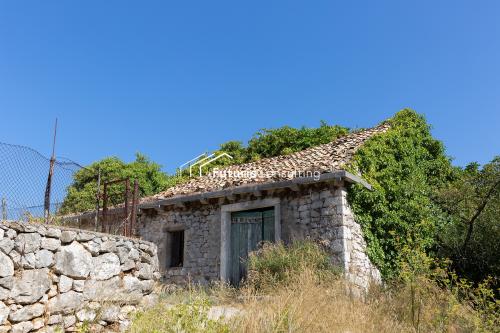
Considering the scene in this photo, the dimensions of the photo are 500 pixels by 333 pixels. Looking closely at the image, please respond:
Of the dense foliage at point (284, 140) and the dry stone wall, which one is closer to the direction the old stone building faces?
the dry stone wall

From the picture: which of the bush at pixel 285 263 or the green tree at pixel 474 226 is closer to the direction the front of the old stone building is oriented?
the bush

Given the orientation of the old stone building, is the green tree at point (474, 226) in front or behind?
behind

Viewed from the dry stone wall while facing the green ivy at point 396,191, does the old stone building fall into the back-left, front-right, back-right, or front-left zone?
front-left

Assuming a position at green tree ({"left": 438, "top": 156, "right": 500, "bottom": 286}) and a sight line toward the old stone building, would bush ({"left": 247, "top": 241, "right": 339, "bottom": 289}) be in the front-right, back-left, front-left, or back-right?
front-left

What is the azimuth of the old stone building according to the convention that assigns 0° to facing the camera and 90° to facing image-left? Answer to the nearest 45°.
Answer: approximately 45°

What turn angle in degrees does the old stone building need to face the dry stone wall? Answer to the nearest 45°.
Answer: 0° — it already faces it

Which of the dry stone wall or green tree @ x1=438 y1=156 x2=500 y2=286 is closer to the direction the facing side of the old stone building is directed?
the dry stone wall

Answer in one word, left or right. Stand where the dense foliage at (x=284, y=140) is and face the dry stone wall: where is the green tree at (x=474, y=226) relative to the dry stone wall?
left

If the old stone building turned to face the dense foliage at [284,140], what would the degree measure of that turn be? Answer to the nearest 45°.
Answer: approximately 135° to its right

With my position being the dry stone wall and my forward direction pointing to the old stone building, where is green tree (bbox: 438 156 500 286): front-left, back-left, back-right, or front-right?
front-right
